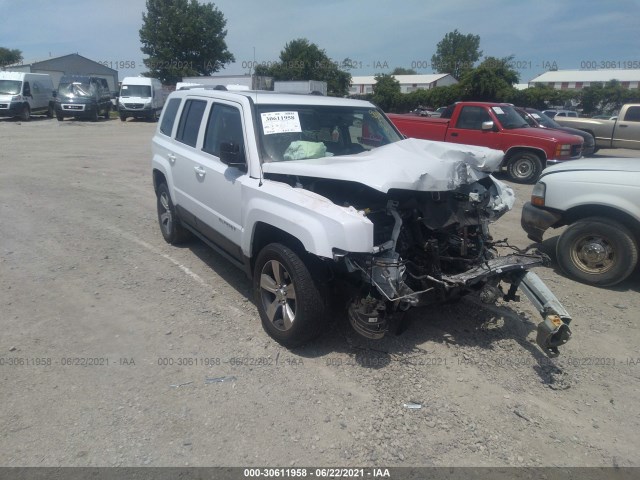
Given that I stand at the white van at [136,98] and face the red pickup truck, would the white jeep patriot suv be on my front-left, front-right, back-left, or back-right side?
front-right

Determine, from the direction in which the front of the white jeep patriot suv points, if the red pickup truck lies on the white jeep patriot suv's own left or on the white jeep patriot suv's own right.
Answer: on the white jeep patriot suv's own left

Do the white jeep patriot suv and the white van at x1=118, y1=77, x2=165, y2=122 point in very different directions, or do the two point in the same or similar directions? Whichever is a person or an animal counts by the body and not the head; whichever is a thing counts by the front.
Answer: same or similar directions

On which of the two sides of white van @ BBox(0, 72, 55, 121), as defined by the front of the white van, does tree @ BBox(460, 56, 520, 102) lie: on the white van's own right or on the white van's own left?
on the white van's own left

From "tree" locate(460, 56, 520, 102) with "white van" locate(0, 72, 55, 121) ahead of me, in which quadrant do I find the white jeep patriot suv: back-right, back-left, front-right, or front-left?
front-left

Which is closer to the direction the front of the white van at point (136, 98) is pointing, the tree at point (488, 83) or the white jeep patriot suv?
the white jeep patriot suv

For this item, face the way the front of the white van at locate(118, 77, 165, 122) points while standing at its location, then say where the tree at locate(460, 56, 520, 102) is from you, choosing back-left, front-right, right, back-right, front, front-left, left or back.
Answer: left

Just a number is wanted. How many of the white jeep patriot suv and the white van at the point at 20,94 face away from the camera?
0

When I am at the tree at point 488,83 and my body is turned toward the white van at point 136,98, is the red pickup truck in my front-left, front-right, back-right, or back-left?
front-left

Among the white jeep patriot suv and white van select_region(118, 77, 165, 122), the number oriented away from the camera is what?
0

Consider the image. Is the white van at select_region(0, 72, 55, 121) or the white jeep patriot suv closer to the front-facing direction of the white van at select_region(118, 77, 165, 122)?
the white jeep patriot suv

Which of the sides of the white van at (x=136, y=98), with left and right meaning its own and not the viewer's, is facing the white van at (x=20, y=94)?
right

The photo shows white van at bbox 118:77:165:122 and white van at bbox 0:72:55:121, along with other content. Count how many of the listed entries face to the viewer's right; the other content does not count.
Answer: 0

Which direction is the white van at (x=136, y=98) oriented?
toward the camera

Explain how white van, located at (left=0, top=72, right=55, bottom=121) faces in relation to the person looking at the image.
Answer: facing the viewer and to the left of the viewer
